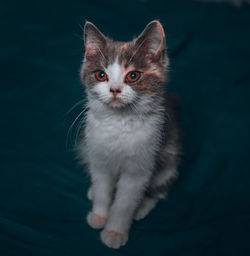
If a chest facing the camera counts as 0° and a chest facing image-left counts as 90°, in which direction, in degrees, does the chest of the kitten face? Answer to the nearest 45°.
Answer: approximately 45°
